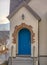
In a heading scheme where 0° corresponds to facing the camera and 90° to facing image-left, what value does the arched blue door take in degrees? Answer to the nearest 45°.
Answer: approximately 0°

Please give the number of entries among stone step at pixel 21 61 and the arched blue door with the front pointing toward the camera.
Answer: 2

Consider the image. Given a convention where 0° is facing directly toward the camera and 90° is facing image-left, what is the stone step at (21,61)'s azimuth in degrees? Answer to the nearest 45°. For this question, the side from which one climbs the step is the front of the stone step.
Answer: approximately 0°
